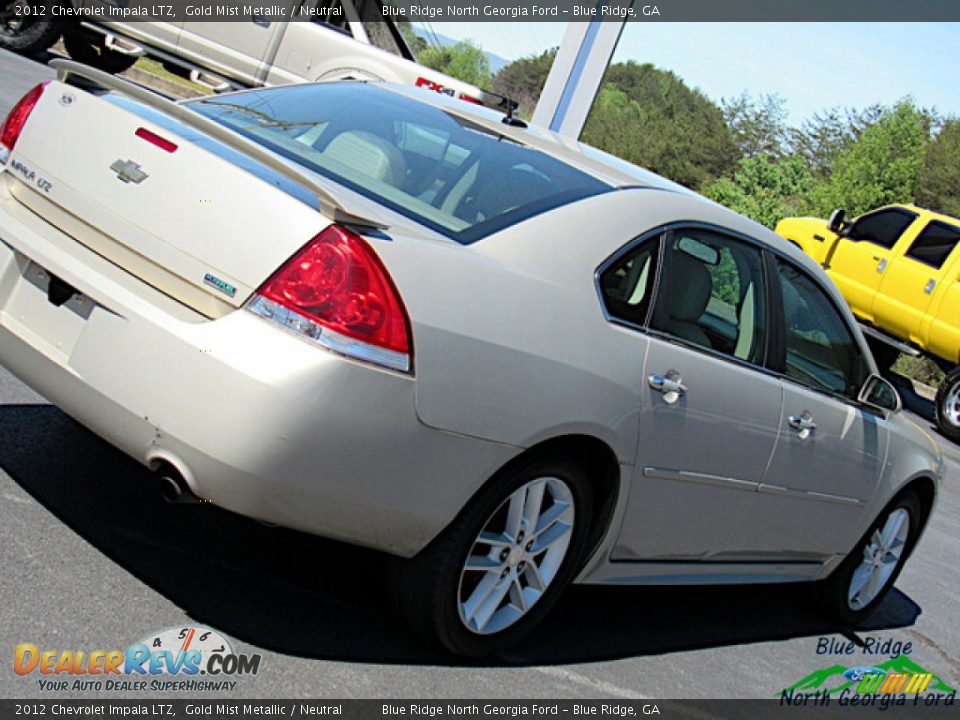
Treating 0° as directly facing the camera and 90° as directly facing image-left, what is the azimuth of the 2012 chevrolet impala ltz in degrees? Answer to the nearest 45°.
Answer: approximately 225°

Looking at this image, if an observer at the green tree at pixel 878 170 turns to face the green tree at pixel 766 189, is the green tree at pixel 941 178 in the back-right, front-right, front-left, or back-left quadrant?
back-right

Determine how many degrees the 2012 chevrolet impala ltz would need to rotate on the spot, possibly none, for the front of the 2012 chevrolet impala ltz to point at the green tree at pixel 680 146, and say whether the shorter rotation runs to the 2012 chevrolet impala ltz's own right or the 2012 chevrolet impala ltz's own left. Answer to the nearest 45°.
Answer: approximately 45° to the 2012 chevrolet impala ltz's own left

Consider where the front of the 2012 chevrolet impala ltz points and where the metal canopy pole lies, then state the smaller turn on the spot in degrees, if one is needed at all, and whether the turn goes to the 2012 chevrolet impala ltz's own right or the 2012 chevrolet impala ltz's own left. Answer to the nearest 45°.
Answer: approximately 45° to the 2012 chevrolet impala ltz's own left

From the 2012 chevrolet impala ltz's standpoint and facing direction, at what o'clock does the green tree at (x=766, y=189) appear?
The green tree is roughly at 11 o'clock from the 2012 chevrolet impala ltz.

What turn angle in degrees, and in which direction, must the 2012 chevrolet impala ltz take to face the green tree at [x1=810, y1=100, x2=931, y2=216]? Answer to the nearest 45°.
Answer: approximately 45° to its left

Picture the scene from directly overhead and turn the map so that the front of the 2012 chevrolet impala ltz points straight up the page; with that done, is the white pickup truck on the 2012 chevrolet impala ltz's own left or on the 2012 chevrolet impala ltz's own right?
on the 2012 chevrolet impala ltz's own left
